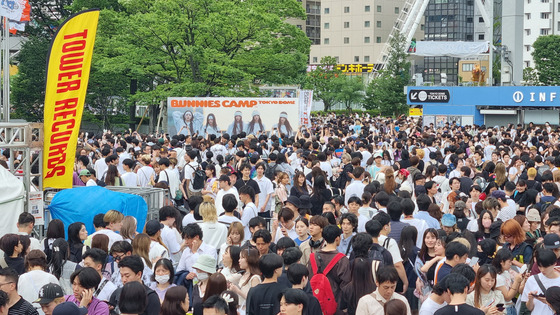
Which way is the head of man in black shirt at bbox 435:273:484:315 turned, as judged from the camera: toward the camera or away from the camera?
away from the camera

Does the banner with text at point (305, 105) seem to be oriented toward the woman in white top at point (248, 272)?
yes

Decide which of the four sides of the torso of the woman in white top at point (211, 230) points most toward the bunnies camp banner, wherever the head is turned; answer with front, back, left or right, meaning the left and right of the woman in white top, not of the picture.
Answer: front

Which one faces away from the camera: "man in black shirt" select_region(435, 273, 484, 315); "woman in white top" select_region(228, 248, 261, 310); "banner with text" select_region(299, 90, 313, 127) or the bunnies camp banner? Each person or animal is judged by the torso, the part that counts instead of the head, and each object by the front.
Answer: the man in black shirt

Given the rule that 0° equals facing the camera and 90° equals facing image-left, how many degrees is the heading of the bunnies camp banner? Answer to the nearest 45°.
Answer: approximately 0°

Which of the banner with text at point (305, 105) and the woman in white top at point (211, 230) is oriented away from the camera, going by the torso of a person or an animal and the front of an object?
the woman in white top

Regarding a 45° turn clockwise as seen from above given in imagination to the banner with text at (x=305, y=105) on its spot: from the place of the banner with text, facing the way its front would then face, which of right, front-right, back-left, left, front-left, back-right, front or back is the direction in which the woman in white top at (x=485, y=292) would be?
front-left

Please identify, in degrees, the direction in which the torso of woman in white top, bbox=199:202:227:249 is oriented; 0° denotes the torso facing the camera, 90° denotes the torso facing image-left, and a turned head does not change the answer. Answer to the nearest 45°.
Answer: approximately 180°

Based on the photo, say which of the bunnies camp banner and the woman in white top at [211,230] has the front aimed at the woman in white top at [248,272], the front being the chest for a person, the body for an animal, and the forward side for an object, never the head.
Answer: the bunnies camp banner

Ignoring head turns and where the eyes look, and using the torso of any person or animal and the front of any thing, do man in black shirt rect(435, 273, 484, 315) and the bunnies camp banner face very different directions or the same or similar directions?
very different directions

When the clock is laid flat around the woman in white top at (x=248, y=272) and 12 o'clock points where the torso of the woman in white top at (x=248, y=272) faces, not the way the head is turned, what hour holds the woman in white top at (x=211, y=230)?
the woman in white top at (x=211, y=230) is roughly at 4 o'clock from the woman in white top at (x=248, y=272).

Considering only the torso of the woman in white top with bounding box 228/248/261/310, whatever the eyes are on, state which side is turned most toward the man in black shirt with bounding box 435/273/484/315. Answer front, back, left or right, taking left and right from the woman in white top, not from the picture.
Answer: back

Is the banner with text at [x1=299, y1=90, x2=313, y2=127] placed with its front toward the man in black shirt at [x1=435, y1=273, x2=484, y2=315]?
yes

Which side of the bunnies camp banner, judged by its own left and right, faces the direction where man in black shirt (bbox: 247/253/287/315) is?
front

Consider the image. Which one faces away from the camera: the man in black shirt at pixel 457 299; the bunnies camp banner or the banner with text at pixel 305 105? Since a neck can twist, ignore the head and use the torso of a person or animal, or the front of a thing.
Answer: the man in black shirt

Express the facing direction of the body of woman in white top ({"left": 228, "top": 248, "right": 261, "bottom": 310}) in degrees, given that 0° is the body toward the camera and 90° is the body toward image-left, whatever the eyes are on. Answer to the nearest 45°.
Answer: approximately 45°

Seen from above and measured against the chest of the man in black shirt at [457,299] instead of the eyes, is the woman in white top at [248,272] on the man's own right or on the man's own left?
on the man's own left

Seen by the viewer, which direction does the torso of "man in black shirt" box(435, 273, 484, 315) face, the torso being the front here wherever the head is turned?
away from the camera

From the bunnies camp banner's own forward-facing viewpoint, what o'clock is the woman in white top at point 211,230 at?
The woman in white top is roughly at 12 o'clock from the bunnies camp banner.
